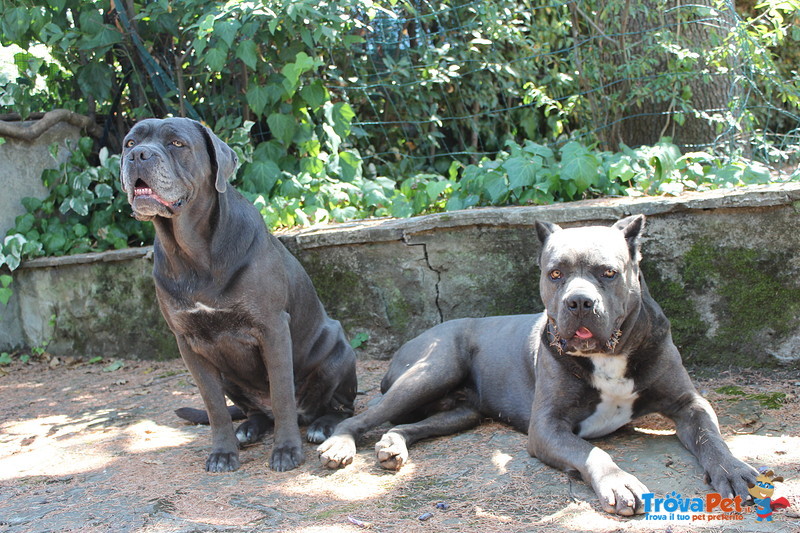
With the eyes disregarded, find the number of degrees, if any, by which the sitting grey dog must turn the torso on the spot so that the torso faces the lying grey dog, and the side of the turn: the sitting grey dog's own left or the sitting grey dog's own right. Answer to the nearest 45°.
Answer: approximately 90° to the sitting grey dog's own left

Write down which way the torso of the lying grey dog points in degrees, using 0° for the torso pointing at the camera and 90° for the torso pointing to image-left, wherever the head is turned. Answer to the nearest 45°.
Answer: approximately 315°

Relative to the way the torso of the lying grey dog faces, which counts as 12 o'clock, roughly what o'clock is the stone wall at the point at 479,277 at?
The stone wall is roughly at 7 o'clock from the lying grey dog.

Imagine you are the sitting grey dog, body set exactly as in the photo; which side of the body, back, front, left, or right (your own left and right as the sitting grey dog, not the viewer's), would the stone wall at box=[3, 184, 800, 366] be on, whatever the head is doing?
back

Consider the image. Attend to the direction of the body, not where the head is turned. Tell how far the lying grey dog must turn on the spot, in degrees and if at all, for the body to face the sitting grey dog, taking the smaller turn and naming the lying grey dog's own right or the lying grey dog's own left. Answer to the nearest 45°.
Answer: approximately 135° to the lying grey dog's own right

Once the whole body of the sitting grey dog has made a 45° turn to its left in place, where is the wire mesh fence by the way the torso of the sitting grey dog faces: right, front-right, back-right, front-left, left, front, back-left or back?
back-left

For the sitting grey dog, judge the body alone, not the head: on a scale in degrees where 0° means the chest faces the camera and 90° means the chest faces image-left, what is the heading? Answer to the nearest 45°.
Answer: approximately 45°
